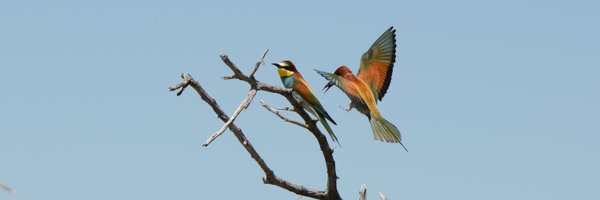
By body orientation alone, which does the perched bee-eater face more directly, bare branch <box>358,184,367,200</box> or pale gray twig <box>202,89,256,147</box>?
the pale gray twig

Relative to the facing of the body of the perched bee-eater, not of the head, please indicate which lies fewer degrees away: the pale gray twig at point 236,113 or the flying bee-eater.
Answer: the pale gray twig

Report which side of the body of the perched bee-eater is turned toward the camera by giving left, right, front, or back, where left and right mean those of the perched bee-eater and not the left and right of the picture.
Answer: left
